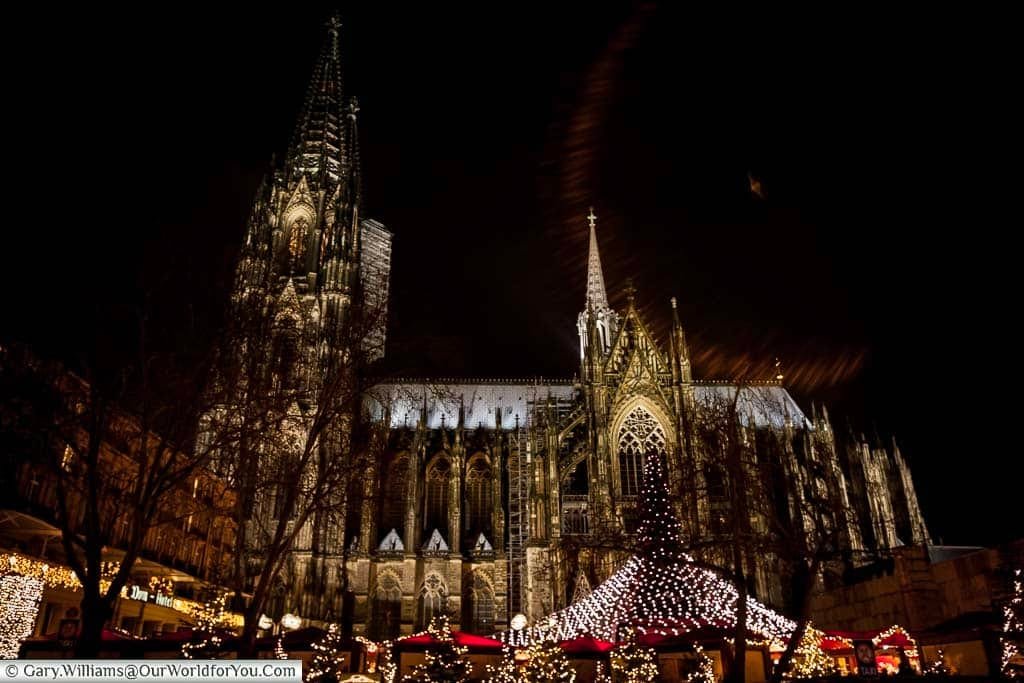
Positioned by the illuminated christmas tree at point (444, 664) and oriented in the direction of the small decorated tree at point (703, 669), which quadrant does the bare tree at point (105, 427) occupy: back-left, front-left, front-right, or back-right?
back-left

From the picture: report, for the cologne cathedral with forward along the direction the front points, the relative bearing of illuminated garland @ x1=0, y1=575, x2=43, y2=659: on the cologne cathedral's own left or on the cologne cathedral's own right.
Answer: on the cologne cathedral's own left

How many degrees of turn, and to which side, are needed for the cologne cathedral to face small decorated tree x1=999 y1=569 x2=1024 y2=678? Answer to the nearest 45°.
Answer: approximately 135° to its left

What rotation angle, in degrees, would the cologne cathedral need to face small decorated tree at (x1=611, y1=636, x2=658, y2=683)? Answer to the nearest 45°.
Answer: approximately 90° to its left

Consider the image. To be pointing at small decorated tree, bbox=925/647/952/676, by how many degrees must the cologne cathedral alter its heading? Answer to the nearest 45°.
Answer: approximately 135° to its left

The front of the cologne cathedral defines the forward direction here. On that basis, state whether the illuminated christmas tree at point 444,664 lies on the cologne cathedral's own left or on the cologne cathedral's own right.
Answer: on the cologne cathedral's own left

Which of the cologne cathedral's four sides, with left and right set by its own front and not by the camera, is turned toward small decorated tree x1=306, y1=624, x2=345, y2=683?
left

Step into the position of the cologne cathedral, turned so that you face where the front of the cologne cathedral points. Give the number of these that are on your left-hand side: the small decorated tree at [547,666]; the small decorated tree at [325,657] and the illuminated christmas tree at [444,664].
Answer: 3

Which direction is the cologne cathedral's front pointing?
to the viewer's left

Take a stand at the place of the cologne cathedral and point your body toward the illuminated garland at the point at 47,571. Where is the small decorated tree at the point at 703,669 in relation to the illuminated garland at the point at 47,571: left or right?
left

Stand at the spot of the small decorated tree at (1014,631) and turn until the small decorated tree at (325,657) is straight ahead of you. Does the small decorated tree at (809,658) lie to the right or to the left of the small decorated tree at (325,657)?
right
